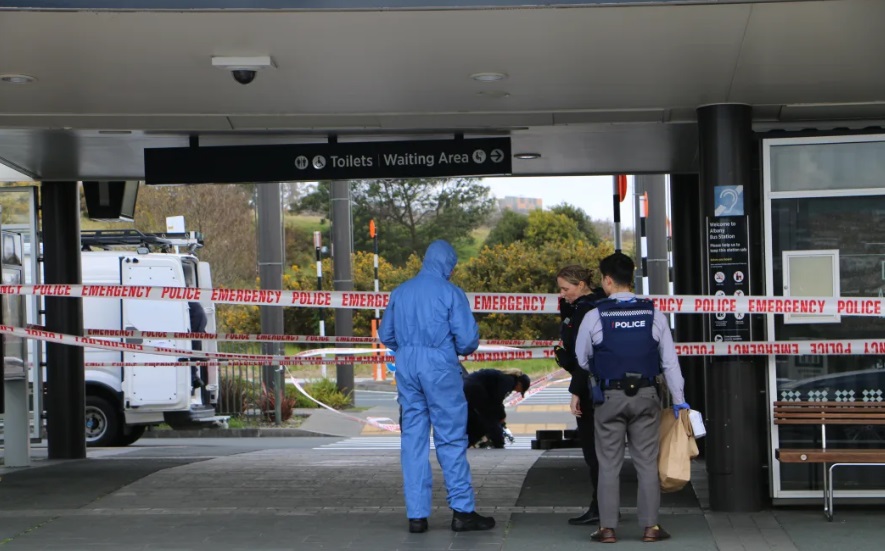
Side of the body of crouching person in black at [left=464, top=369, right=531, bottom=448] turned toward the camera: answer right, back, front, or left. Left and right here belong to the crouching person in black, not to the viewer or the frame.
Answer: right

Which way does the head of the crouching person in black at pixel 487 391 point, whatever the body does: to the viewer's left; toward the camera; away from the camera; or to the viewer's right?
to the viewer's right

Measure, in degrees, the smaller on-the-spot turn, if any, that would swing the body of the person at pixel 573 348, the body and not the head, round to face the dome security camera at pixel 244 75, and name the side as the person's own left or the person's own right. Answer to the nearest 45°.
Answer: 0° — they already face it

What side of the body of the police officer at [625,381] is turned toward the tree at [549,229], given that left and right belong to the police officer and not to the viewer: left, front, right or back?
front

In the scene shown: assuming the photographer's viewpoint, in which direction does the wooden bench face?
facing the viewer

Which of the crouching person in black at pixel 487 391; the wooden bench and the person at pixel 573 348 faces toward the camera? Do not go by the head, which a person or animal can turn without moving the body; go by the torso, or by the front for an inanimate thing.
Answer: the wooden bench

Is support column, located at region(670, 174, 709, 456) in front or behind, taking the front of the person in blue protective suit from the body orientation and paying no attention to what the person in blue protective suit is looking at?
in front

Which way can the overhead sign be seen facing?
toward the camera

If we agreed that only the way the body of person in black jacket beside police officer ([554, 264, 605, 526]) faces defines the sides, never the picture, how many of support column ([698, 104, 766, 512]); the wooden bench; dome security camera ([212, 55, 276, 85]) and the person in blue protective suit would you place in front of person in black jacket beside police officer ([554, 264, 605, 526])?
2

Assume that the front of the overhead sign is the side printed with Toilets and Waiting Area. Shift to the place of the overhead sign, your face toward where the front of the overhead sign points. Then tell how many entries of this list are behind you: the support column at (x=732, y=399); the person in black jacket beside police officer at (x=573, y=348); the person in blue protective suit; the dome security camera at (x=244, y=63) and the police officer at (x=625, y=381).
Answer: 0

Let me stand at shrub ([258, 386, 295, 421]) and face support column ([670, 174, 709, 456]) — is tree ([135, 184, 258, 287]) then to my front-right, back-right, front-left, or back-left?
back-left

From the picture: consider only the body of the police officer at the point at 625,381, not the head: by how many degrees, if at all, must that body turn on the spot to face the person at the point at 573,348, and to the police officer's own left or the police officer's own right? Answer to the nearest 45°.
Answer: approximately 45° to the police officer's own left

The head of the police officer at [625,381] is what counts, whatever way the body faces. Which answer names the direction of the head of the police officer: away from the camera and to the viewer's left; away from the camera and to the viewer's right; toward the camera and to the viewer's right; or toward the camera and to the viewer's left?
away from the camera and to the viewer's left

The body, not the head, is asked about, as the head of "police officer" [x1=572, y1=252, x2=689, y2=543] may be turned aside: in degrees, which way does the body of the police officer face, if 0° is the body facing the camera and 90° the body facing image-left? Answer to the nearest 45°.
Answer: approximately 180°

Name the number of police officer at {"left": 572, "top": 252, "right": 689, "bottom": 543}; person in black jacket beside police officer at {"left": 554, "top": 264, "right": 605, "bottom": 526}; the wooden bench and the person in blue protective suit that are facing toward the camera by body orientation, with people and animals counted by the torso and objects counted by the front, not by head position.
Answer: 1

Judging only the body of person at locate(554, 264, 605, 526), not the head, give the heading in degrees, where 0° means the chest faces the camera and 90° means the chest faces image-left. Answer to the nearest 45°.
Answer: approximately 90°

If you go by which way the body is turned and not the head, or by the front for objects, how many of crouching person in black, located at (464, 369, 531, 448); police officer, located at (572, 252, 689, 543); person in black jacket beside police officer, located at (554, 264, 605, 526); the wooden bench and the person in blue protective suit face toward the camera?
1

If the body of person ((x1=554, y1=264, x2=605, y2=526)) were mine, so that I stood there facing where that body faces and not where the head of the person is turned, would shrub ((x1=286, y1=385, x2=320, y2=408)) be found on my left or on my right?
on my right
